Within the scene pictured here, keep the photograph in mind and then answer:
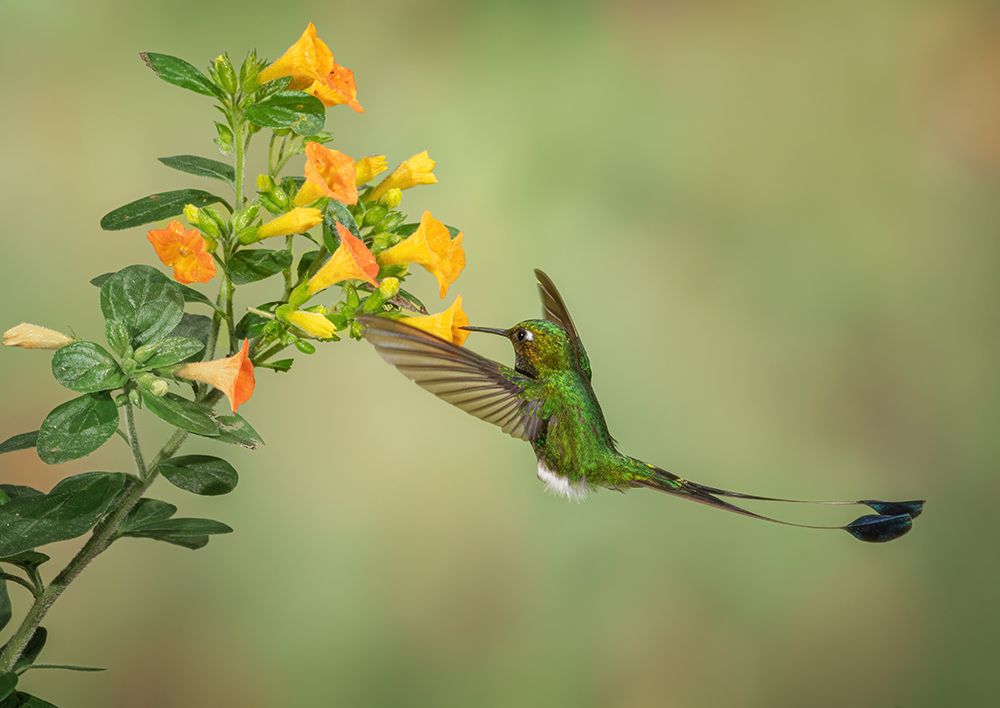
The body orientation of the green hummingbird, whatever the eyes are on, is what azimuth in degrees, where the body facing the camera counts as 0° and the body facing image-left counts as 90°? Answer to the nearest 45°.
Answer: approximately 90°

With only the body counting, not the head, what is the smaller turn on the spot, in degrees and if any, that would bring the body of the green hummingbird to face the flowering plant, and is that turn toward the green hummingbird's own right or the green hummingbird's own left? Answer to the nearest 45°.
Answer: approximately 45° to the green hummingbird's own left
